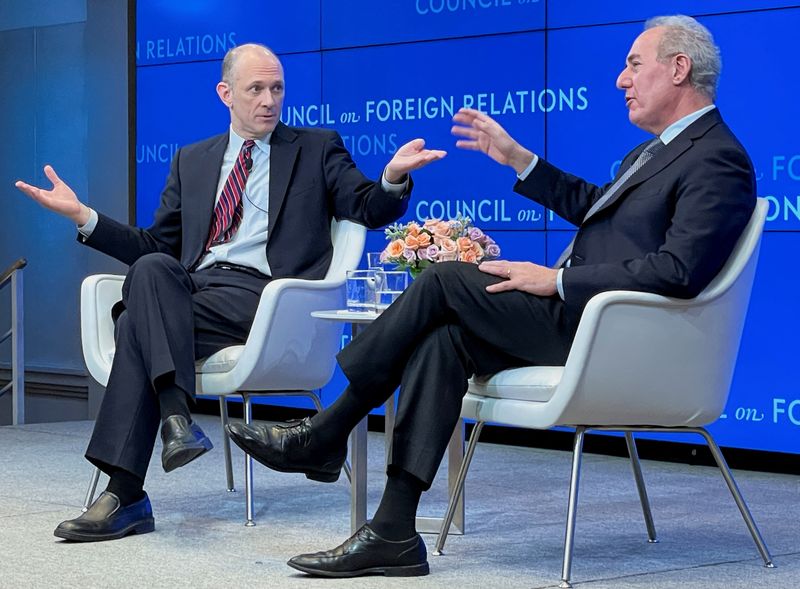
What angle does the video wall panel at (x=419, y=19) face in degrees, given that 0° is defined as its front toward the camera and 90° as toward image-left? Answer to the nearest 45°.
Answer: approximately 45°

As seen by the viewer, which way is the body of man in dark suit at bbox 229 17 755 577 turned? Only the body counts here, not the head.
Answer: to the viewer's left

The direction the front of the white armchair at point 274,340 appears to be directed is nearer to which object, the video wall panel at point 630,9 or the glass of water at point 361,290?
the glass of water

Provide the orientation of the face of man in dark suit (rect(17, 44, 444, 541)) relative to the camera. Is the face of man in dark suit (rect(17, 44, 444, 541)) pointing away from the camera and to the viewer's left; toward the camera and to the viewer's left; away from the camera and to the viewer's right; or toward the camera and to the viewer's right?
toward the camera and to the viewer's right

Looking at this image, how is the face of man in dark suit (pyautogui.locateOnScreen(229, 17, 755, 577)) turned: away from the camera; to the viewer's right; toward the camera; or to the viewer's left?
to the viewer's left
